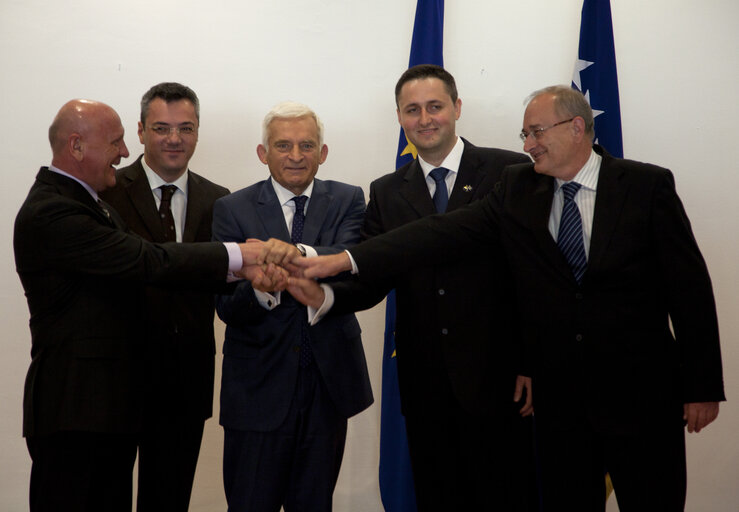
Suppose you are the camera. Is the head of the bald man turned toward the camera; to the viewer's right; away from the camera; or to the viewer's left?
to the viewer's right

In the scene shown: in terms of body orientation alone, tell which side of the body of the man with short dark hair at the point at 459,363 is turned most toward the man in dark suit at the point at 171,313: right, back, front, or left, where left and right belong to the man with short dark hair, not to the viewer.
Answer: right

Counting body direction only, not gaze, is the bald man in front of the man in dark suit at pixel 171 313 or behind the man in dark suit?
in front

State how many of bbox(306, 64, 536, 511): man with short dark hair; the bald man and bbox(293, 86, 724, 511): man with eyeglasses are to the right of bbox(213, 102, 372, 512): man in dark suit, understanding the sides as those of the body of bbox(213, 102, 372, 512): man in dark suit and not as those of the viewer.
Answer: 1

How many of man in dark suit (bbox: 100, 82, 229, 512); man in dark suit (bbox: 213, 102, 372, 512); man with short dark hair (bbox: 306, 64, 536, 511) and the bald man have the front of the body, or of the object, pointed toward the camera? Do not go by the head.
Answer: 3

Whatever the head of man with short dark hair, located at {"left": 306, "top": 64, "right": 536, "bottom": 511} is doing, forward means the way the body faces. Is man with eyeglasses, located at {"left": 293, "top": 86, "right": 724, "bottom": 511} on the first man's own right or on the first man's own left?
on the first man's own left

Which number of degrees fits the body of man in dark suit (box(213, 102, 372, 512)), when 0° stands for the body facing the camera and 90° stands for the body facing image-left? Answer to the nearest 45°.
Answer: approximately 0°

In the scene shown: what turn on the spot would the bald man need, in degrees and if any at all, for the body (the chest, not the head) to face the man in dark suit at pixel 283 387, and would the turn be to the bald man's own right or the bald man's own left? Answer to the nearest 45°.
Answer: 0° — they already face them

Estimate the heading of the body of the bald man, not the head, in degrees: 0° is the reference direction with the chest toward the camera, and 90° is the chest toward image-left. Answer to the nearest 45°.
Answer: approximately 270°

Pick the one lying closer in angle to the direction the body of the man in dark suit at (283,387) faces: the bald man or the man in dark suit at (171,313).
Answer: the bald man

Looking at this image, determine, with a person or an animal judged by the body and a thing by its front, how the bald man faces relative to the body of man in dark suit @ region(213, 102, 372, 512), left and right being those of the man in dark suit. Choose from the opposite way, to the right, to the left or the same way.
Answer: to the left
